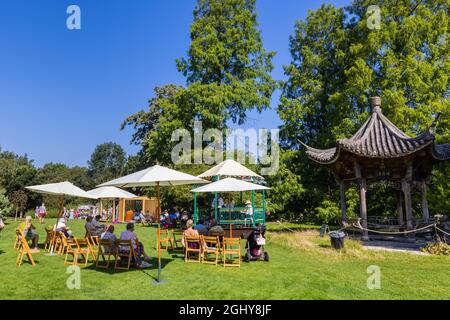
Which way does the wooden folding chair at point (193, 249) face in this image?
away from the camera

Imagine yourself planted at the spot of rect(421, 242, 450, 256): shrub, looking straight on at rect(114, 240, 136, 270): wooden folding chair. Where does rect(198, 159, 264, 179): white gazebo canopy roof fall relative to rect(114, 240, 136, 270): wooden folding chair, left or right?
right

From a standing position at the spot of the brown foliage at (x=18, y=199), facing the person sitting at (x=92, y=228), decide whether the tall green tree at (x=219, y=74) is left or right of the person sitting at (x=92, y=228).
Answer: left

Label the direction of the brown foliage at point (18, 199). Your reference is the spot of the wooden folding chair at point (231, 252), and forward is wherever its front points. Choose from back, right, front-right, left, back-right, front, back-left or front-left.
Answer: front-left

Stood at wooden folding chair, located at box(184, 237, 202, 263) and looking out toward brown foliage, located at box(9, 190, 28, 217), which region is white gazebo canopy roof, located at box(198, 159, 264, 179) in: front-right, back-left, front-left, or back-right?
front-right

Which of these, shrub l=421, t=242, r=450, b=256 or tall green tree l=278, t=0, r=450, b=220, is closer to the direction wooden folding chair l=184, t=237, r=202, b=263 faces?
the tall green tree

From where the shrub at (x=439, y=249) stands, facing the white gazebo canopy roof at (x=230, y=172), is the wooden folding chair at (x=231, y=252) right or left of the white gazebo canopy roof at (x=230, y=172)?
left

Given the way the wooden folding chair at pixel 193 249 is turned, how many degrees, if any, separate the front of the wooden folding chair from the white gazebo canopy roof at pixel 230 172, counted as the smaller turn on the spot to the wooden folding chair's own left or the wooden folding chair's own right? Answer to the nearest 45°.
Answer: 0° — it already faces it

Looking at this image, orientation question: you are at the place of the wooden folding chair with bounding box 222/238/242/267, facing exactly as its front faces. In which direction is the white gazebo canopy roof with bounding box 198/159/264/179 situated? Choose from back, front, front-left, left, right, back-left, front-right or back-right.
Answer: front

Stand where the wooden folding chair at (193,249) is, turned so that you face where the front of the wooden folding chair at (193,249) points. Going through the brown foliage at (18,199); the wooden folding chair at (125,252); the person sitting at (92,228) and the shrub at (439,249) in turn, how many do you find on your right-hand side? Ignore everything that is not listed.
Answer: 1

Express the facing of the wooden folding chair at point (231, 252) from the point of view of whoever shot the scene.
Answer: facing away from the viewer

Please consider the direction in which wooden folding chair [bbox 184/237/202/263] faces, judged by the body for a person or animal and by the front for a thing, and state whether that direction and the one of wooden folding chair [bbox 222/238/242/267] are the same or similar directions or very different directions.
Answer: same or similar directions
